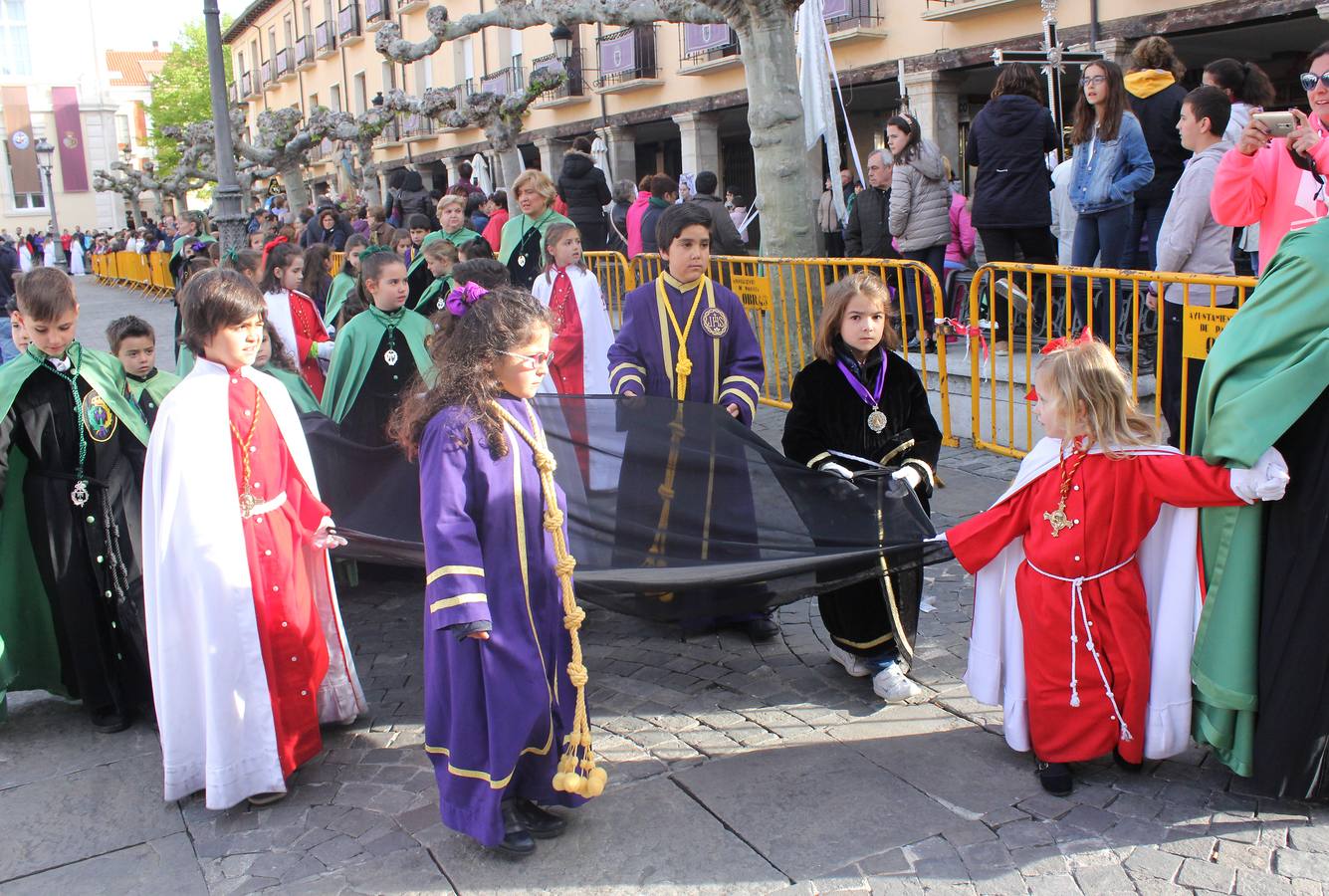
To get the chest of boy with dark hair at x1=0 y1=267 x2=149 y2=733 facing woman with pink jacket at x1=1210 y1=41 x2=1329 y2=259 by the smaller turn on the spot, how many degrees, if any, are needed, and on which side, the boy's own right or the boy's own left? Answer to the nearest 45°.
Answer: approximately 90° to the boy's own left

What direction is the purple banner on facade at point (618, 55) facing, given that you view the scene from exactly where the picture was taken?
facing the viewer and to the left of the viewer

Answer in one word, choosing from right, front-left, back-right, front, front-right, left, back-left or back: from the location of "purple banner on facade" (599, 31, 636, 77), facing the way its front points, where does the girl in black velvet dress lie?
front-left

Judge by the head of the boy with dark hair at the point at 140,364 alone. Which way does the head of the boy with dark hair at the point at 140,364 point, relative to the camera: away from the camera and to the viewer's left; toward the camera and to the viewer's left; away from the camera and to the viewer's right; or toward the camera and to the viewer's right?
toward the camera and to the viewer's right

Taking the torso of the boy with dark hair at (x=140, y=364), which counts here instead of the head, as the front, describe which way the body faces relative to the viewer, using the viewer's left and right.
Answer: facing the viewer and to the right of the viewer

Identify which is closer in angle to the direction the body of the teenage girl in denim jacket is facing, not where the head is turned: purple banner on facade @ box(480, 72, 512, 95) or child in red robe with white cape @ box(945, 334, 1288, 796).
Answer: the child in red robe with white cape

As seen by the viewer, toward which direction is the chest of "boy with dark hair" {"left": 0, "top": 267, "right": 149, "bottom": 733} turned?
toward the camera

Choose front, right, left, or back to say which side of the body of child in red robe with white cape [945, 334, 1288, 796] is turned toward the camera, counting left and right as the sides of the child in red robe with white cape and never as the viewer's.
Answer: front

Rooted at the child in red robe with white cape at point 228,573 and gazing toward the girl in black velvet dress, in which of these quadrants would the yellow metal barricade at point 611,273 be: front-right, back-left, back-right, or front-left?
front-left

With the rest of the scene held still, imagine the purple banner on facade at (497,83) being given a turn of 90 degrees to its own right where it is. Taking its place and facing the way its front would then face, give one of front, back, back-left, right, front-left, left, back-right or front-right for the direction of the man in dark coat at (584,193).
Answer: back-left

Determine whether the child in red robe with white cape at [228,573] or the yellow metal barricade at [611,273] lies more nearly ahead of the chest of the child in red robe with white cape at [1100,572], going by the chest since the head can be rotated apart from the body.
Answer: the child in red robe with white cape at [228,573]

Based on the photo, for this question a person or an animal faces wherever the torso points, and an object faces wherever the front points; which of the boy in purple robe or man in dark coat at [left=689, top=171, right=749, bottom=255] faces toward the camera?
the boy in purple robe

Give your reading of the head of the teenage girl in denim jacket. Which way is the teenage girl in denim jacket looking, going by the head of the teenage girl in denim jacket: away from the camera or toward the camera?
toward the camera

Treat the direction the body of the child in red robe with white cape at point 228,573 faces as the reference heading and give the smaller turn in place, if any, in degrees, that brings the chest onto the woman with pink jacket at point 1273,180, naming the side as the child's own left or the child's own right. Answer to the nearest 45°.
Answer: approximately 45° to the child's own left

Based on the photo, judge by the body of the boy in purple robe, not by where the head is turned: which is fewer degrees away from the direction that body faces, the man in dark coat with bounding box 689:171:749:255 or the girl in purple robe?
the girl in purple robe

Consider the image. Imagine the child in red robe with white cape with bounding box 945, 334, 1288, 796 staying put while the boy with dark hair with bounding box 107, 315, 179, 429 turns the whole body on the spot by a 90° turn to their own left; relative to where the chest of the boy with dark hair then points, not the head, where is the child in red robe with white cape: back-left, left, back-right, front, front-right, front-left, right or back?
right

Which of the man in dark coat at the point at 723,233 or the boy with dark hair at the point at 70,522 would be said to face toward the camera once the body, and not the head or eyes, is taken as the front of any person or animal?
the boy with dark hair
